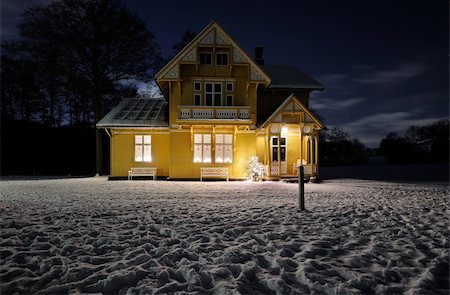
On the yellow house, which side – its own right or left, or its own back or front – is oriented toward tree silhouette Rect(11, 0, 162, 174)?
right

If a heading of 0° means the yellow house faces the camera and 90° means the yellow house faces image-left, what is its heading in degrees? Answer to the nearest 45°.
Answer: approximately 0°
